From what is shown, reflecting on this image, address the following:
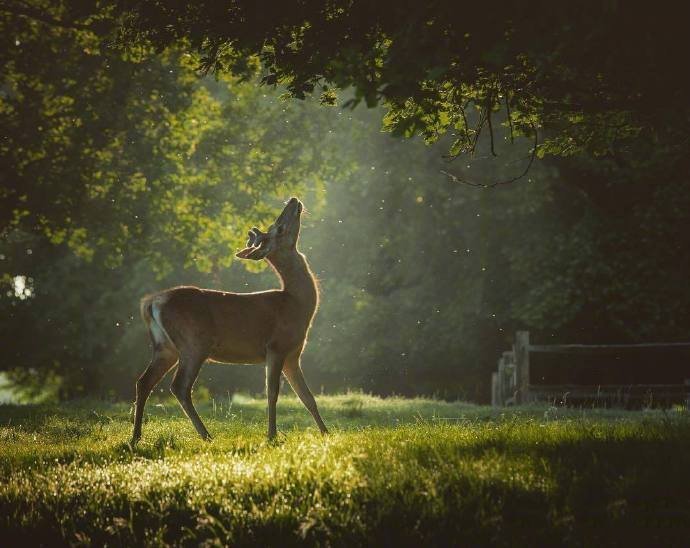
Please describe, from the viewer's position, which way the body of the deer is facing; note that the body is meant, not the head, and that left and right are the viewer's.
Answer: facing to the right of the viewer
